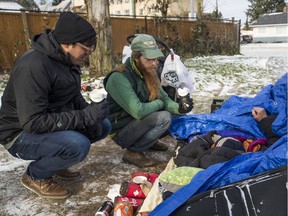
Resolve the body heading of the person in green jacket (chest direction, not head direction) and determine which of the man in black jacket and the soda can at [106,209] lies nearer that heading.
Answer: the soda can

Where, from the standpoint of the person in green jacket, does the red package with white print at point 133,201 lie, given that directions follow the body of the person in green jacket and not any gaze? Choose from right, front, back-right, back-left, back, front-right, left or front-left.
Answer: front-right

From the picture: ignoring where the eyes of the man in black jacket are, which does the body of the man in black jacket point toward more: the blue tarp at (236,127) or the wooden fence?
the blue tarp

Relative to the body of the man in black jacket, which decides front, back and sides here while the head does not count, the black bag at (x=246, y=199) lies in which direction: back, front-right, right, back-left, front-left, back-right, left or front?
front-right

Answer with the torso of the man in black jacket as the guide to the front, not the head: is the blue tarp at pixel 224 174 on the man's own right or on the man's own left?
on the man's own right

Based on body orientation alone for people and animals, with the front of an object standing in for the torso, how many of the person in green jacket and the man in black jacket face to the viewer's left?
0

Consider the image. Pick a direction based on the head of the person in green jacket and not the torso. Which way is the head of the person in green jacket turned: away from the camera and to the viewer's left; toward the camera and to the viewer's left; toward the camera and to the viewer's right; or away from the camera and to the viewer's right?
toward the camera and to the viewer's right

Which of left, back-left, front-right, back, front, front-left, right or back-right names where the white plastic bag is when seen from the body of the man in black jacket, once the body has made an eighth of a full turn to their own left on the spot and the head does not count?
front

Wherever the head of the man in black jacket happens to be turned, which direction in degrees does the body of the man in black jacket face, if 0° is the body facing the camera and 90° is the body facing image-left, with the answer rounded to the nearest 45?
approximately 270°

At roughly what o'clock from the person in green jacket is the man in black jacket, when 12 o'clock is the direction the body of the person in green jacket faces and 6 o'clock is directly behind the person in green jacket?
The man in black jacket is roughly at 3 o'clock from the person in green jacket.

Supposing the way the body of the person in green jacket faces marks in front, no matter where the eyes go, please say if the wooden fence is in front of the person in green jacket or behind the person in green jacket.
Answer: behind
